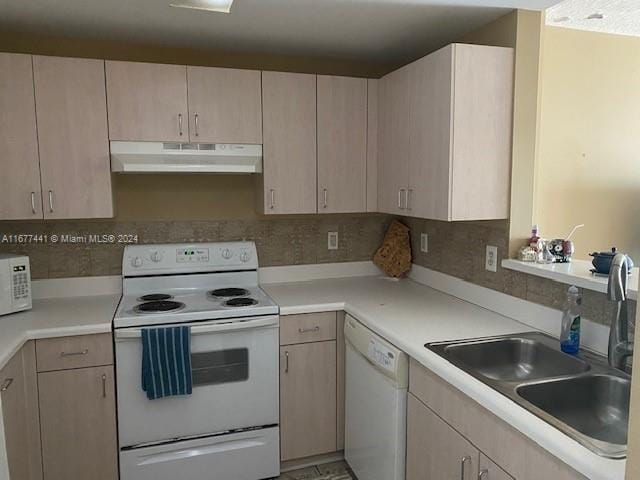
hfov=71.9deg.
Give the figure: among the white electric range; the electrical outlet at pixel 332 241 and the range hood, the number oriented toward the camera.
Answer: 3

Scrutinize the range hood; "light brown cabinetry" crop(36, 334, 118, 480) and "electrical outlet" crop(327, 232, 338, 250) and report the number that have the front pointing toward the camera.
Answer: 3

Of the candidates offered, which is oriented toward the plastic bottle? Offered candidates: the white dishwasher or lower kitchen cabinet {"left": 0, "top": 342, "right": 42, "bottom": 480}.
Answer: the lower kitchen cabinet

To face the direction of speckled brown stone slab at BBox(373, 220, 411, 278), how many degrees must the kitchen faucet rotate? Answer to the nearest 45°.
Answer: approximately 90° to its right

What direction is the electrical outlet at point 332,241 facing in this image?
toward the camera

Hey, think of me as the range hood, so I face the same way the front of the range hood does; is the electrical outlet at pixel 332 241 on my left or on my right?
on my left

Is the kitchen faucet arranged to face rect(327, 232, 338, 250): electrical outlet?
no

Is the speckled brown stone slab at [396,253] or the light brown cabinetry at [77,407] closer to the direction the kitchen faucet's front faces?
the light brown cabinetry

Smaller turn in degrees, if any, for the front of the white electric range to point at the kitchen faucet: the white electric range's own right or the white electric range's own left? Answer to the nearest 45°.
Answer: approximately 45° to the white electric range's own left

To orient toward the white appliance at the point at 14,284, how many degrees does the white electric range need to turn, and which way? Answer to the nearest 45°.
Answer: approximately 90° to its right

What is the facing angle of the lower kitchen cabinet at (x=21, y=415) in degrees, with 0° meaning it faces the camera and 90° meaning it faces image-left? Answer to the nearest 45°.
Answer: approximately 315°

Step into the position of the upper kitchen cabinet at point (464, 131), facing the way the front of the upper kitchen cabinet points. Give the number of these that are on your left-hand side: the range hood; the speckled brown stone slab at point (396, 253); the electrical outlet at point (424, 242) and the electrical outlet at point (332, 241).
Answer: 0

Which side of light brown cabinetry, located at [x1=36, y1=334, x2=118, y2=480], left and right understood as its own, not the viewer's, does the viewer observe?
front

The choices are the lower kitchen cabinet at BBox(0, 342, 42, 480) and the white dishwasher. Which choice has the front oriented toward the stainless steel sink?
the lower kitchen cabinet

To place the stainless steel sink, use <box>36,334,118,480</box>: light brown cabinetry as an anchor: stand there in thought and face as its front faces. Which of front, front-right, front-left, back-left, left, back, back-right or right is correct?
front-left

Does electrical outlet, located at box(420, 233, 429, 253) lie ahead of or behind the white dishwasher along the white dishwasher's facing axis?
behind
